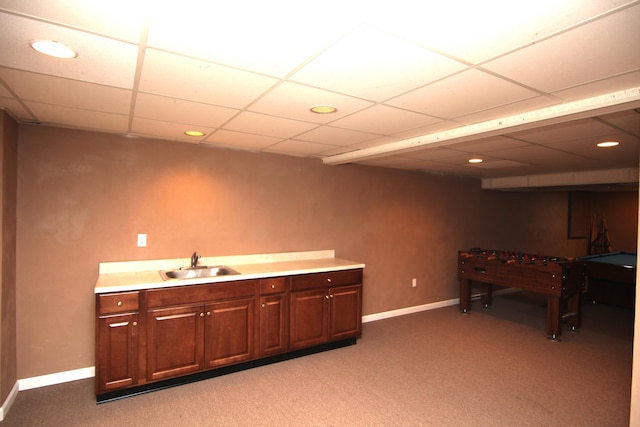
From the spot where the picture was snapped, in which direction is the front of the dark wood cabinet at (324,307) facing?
facing the viewer and to the right of the viewer

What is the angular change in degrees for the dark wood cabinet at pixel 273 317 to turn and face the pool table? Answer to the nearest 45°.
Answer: approximately 45° to its left

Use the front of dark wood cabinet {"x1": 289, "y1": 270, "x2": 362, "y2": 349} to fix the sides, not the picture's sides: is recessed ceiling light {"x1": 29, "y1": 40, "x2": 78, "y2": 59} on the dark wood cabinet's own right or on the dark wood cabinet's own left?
on the dark wood cabinet's own right

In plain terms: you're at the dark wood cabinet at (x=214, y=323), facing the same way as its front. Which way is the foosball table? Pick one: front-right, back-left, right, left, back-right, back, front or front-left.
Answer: front-left

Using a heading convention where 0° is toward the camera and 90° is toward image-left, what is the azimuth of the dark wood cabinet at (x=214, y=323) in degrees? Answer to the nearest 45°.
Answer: approximately 315°

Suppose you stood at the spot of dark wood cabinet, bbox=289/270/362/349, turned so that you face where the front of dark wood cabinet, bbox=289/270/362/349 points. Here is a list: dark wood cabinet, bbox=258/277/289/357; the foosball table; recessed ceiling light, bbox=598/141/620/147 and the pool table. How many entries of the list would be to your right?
1

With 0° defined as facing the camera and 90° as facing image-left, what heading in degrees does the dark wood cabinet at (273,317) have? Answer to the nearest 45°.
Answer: approximately 315°

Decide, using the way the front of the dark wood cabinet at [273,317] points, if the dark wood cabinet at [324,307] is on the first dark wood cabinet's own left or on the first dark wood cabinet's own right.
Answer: on the first dark wood cabinet's own left

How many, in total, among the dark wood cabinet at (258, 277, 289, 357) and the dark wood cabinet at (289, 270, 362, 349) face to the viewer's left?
0

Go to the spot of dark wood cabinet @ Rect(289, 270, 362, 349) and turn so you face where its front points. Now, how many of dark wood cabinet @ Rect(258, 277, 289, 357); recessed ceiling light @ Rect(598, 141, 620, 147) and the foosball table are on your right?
1
